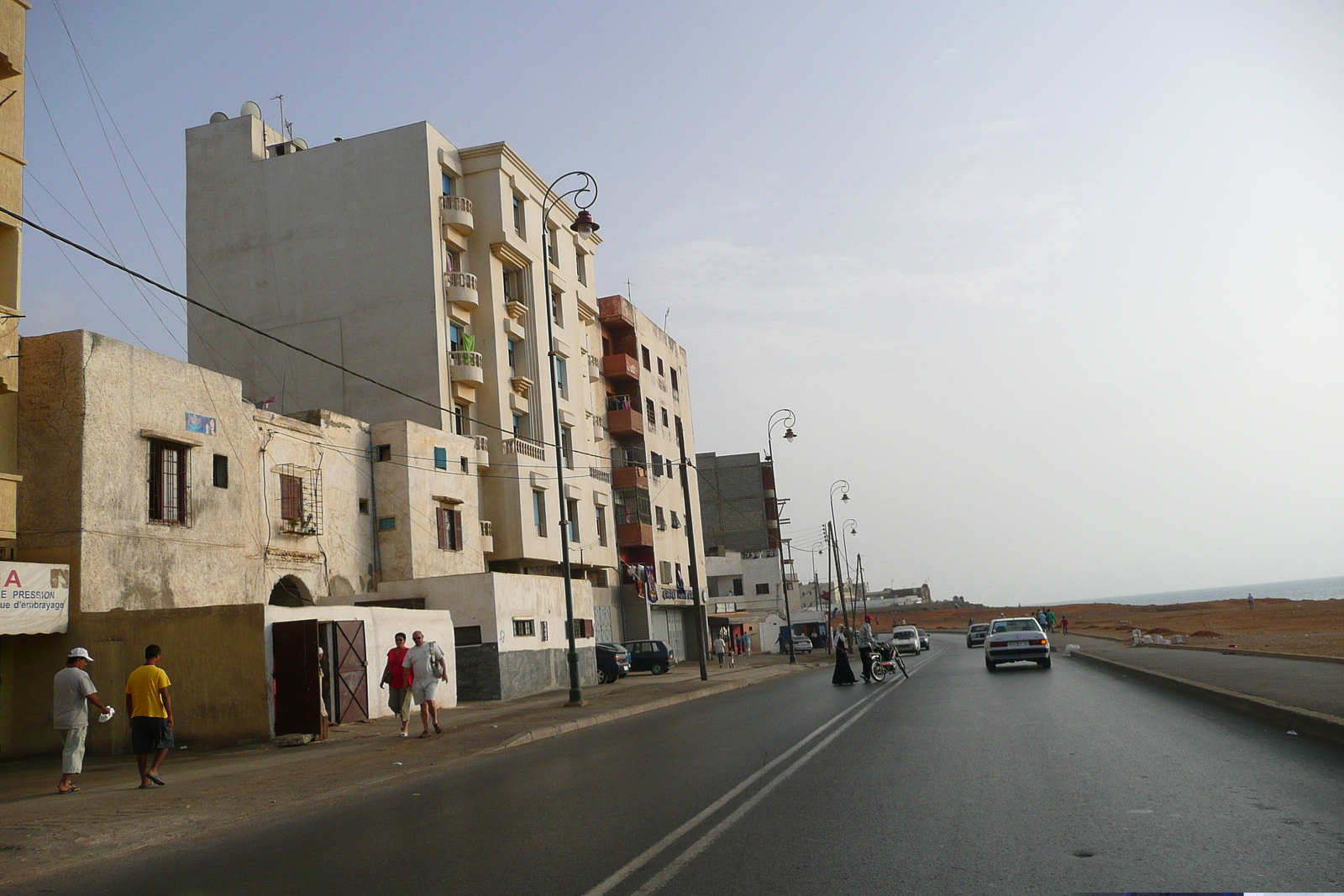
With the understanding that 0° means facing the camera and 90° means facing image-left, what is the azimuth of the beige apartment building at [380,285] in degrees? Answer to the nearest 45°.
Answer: approximately 315°

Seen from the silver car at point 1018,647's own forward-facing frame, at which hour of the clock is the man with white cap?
The man with white cap is roughly at 7 o'clock from the silver car.

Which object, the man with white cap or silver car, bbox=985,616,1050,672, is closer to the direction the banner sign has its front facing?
the man with white cap

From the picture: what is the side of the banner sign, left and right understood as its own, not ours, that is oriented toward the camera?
front

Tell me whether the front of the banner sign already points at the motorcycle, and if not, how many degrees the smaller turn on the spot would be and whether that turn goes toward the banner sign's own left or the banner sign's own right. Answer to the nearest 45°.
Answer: approximately 90° to the banner sign's own left

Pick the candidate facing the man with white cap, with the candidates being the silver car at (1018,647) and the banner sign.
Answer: the banner sign

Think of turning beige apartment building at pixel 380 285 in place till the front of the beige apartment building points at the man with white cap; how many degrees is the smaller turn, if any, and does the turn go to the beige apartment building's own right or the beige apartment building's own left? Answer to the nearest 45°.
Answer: approximately 45° to the beige apartment building's own right

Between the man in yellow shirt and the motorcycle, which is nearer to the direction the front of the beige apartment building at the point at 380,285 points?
the motorcycle

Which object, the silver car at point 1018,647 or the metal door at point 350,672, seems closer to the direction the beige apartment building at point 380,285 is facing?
the silver car

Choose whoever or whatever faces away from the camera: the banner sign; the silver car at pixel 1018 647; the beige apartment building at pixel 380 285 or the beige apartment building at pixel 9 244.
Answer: the silver car

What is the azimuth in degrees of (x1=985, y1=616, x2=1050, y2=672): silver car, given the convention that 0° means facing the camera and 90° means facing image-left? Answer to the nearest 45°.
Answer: approximately 180°

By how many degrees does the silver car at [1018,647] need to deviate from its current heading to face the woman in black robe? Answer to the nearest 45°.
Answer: approximately 135° to its left
